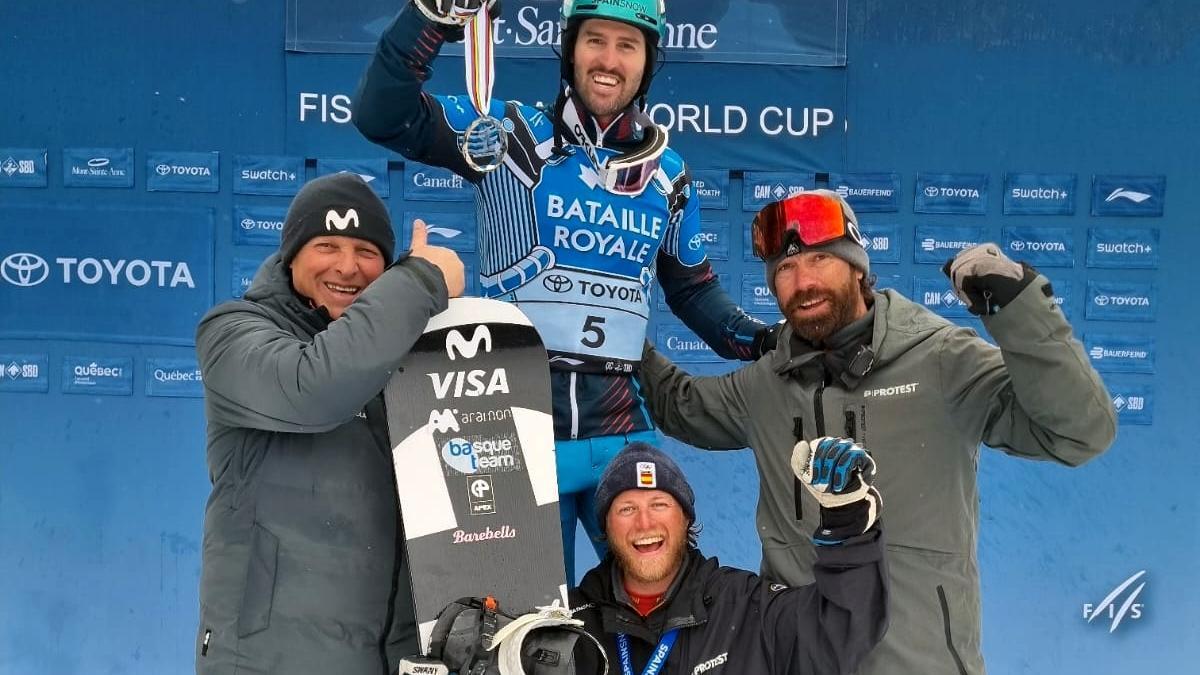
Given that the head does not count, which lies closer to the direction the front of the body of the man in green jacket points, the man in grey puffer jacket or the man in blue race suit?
the man in grey puffer jacket

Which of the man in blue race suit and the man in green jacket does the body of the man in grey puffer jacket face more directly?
the man in green jacket

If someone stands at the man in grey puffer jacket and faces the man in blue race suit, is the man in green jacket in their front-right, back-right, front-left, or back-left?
front-right

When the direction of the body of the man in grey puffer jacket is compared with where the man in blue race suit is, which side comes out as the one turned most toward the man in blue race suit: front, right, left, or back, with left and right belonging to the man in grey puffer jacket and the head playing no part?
left

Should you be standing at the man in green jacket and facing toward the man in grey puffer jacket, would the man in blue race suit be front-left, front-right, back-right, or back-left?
front-right

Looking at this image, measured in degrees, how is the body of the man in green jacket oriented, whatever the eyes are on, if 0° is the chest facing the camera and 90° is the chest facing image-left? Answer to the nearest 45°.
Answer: approximately 45°

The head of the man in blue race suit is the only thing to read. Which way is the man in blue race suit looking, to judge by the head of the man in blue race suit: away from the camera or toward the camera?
toward the camera

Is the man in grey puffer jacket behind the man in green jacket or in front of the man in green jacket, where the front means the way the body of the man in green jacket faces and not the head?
in front

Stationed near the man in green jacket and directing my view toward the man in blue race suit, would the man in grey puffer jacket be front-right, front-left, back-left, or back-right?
front-left

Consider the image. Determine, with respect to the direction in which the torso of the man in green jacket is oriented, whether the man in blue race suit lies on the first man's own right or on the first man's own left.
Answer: on the first man's own right

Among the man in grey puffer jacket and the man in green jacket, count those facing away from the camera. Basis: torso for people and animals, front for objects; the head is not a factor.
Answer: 0
